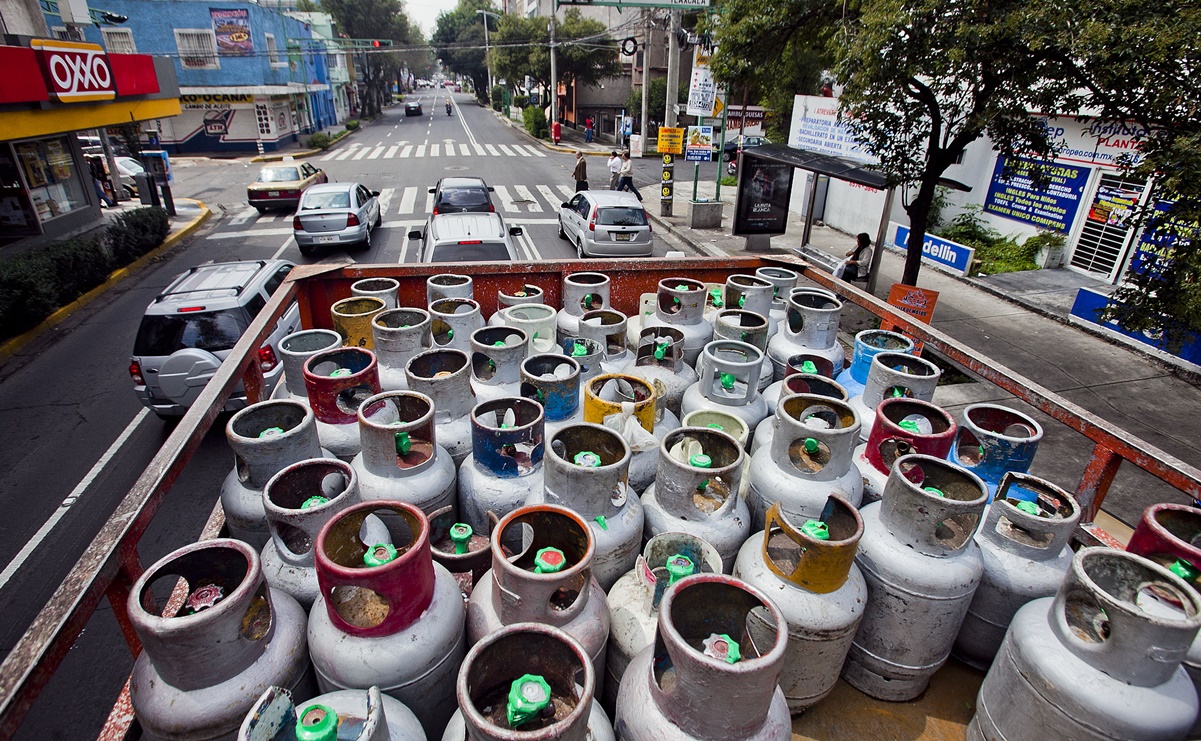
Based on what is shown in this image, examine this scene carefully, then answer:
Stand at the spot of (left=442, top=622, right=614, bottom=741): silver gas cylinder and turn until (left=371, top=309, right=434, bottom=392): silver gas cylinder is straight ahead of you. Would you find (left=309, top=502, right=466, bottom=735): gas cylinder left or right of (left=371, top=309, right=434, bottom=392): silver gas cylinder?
left

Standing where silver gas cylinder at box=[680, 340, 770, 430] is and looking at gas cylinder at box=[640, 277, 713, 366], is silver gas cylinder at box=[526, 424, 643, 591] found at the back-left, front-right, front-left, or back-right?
back-left

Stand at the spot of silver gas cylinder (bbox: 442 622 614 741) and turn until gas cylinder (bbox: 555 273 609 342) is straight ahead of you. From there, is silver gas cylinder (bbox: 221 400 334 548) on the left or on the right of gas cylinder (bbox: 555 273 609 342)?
left

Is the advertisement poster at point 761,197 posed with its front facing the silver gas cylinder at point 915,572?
yes

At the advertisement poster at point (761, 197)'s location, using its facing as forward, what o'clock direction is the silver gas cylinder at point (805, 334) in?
The silver gas cylinder is roughly at 12 o'clock from the advertisement poster.

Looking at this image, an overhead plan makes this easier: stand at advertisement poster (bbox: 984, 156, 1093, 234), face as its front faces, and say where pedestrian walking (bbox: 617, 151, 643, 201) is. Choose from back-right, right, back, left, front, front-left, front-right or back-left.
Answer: front-right

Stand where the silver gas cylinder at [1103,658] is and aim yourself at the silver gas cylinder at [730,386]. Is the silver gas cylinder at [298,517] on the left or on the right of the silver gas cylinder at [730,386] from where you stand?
left

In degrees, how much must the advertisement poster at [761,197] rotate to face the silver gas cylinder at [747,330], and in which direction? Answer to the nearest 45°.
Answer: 0° — it already faces it

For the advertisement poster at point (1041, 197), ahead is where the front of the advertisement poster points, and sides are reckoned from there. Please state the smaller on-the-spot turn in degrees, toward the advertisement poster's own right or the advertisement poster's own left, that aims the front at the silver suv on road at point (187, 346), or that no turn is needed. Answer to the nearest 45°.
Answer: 0° — it already faces it

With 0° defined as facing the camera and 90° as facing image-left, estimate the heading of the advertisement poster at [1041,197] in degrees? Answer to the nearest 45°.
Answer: approximately 45°

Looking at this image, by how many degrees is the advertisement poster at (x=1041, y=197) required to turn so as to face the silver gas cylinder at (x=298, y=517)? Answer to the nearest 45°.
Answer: approximately 45° to its left

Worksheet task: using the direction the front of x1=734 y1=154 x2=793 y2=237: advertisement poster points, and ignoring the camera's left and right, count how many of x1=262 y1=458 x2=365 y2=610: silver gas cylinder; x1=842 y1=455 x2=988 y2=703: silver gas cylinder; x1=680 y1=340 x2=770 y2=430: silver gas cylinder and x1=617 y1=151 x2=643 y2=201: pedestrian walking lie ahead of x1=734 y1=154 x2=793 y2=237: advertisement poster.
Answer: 3
